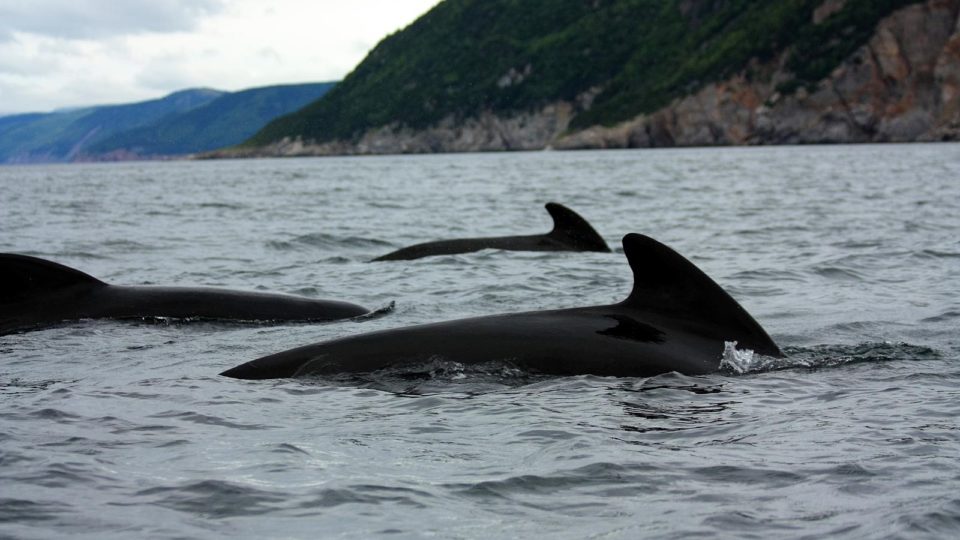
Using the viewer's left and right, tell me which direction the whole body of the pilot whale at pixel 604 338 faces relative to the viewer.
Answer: facing to the right of the viewer

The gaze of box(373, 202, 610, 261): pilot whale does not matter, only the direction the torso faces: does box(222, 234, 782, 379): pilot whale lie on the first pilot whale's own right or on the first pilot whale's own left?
on the first pilot whale's own right

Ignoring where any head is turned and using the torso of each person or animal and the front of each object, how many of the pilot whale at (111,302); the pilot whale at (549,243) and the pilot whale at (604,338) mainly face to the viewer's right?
3

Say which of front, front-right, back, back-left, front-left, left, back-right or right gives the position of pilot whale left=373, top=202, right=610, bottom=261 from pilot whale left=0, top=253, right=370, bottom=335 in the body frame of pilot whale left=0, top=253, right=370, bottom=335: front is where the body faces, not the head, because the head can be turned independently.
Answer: front-left

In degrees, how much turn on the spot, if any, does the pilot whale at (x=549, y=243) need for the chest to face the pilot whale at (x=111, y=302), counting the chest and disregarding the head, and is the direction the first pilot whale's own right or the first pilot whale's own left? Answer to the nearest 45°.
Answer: approximately 135° to the first pilot whale's own right

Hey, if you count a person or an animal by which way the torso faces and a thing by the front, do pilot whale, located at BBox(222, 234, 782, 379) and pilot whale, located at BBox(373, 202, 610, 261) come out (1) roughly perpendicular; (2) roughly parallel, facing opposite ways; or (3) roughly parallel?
roughly parallel

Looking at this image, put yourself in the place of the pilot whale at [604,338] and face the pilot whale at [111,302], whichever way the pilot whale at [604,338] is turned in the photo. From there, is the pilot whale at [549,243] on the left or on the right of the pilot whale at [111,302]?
right

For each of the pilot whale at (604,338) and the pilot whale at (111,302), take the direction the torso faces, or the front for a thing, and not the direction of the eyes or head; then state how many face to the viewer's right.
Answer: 2

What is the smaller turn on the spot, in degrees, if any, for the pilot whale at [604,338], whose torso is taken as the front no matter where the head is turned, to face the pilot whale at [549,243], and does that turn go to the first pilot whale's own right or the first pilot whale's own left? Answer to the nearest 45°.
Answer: approximately 90° to the first pilot whale's own left

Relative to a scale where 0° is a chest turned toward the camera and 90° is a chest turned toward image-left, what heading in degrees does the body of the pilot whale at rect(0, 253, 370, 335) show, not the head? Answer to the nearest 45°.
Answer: approximately 270°

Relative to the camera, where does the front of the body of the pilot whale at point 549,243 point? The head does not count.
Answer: to the viewer's right

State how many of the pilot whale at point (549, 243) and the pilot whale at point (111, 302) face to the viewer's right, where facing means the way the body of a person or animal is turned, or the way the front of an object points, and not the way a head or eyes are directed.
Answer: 2
